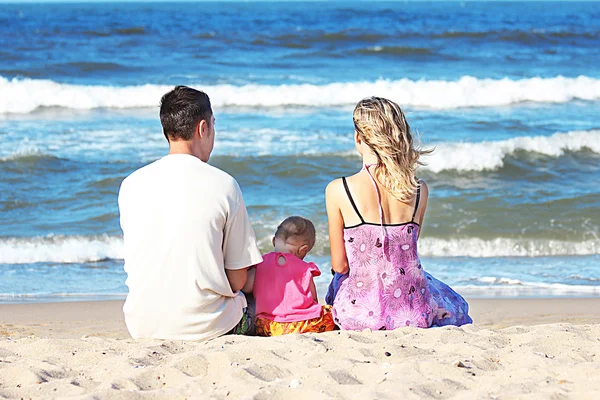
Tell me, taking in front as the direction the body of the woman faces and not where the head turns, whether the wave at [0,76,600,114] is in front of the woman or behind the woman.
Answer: in front

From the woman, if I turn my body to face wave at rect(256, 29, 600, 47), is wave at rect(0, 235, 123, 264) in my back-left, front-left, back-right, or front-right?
front-left

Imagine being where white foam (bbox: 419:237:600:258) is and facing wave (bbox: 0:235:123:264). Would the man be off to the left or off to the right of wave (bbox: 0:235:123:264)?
left

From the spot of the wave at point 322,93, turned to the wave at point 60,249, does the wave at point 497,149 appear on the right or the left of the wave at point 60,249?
left

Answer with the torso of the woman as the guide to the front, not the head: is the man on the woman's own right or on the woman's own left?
on the woman's own left

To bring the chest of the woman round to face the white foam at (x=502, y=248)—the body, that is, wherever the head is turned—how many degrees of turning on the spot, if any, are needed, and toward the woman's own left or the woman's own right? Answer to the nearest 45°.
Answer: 0° — they already face it

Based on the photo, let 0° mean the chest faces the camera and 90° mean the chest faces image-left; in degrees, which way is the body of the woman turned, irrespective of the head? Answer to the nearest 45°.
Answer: approximately 180°

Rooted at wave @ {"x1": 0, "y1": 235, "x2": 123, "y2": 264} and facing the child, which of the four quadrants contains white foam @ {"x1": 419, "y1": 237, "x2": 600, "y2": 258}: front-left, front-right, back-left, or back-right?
front-left

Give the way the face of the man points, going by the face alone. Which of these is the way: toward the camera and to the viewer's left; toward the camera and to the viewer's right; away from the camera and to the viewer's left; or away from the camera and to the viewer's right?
away from the camera and to the viewer's right

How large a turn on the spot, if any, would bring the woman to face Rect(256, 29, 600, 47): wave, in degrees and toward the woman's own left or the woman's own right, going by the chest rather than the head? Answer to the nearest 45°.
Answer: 0° — they already face it

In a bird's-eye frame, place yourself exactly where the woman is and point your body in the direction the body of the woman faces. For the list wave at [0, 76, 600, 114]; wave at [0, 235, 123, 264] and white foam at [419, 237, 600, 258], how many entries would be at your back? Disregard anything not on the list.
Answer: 0

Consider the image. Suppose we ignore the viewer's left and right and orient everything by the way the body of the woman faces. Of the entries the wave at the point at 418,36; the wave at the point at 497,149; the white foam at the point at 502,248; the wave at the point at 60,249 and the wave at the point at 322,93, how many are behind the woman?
0

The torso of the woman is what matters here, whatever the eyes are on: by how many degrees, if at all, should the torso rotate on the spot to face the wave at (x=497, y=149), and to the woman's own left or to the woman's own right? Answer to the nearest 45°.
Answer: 0° — they already face it

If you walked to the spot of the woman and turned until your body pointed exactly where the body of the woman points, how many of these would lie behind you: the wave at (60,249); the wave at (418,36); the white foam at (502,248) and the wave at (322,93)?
0

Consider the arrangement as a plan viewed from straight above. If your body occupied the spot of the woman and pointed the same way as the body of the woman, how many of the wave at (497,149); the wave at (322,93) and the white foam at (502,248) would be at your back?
0

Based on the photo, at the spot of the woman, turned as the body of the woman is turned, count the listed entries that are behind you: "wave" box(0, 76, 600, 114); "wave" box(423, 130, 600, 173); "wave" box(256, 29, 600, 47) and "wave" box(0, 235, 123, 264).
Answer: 0
